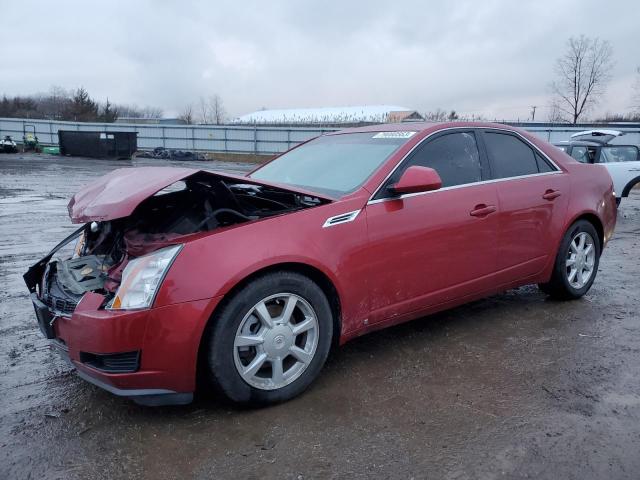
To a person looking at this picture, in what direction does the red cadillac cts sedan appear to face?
facing the viewer and to the left of the viewer

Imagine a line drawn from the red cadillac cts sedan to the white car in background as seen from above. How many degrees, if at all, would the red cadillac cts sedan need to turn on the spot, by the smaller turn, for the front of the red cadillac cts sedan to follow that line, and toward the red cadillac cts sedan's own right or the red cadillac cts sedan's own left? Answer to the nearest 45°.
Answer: approximately 180°
